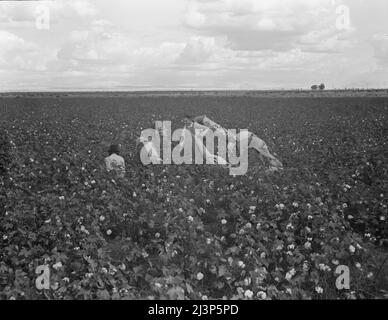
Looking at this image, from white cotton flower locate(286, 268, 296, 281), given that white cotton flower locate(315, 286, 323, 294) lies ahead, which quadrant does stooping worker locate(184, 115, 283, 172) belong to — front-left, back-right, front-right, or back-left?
back-left

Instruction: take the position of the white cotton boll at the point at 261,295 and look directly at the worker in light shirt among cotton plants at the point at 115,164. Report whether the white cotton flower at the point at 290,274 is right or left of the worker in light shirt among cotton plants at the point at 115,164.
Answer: right
